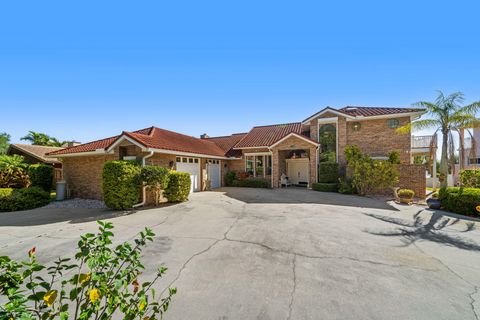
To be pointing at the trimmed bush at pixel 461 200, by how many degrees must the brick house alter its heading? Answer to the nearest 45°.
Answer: approximately 45° to its left

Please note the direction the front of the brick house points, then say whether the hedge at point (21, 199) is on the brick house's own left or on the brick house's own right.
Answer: on the brick house's own right

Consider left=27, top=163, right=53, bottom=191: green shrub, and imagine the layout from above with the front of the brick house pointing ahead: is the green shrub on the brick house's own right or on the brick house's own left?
on the brick house's own right

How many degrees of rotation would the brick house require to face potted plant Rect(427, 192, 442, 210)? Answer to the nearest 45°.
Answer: approximately 45° to its left

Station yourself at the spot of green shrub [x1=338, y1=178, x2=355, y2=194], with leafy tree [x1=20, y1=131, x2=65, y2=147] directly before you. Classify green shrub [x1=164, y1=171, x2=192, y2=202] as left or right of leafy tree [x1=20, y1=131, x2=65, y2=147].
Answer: left

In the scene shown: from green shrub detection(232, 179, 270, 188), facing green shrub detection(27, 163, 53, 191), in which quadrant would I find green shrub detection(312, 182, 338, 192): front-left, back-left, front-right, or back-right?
back-left

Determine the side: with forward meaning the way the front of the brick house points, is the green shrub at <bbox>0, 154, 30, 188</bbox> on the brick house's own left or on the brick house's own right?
on the brick house's own right

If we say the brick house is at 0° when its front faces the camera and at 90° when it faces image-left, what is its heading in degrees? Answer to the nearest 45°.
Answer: approximately 0°
